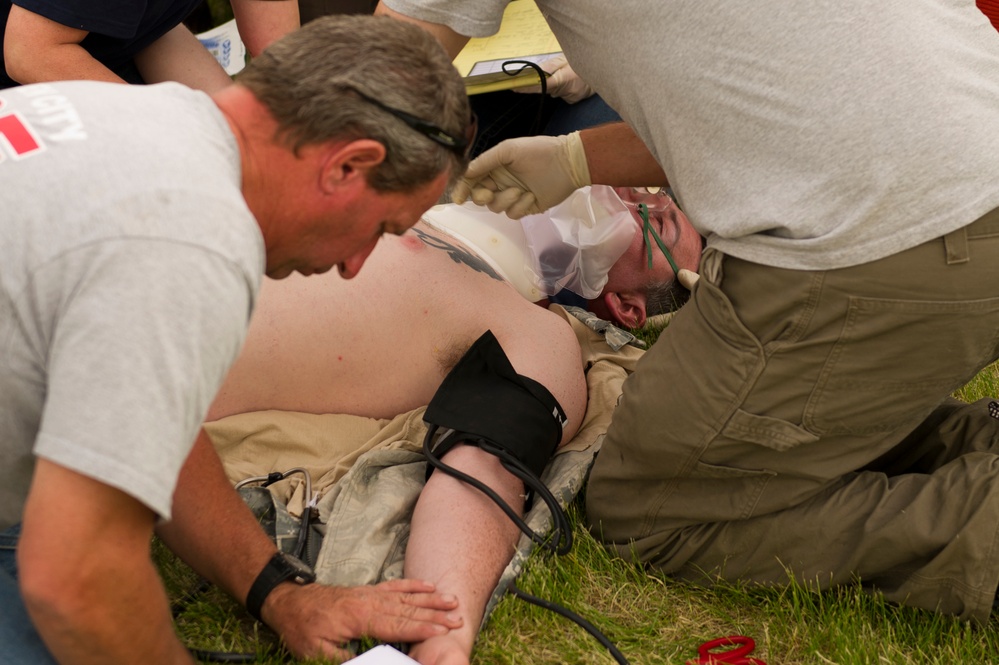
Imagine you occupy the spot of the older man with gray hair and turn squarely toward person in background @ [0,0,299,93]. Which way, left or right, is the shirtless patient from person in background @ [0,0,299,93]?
right

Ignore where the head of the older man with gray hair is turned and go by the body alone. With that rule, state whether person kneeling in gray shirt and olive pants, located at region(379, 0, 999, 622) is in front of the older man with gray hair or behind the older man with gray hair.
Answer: in front

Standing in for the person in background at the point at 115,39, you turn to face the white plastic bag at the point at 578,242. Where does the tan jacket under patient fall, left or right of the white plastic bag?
right

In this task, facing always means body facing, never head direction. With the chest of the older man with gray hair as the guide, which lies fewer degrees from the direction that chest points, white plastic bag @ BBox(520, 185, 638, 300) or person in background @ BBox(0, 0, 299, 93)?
the white plastic bag

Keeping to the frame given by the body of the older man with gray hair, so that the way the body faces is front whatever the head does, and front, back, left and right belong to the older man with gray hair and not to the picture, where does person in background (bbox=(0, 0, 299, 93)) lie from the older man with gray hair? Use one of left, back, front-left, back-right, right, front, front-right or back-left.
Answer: left

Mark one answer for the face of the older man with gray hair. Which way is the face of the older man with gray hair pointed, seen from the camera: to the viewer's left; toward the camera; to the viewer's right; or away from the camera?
to the viewer's right

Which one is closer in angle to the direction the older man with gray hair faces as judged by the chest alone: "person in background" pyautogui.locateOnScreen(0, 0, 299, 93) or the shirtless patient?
the shirtless patient

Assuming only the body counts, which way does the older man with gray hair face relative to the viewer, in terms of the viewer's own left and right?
facing to the right of the viewer

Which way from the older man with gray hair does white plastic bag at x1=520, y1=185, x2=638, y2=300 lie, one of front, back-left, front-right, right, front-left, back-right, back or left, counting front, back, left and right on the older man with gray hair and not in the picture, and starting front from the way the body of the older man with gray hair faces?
front-left
